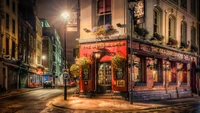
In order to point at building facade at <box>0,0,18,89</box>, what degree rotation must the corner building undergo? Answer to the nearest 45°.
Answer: approximately 135° to its right

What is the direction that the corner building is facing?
toward the camera
